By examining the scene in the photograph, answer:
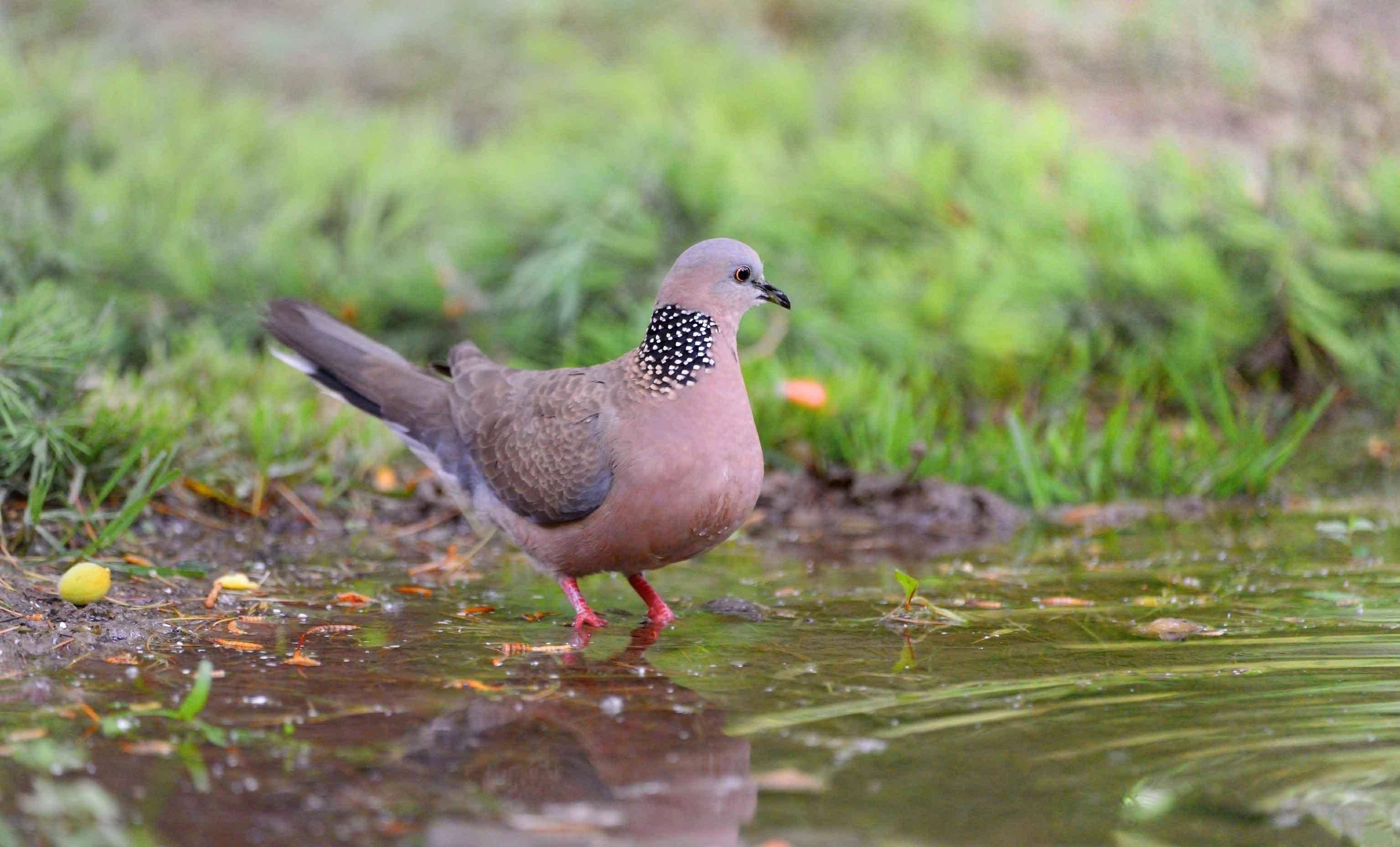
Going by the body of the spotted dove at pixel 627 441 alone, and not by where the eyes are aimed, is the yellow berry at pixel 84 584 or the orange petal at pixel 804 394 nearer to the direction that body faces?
the orange petal

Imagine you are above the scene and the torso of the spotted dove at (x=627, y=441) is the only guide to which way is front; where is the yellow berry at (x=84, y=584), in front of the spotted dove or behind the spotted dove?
behind

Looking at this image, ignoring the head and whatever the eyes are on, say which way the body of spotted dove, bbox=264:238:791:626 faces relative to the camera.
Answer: to the viewer's right
